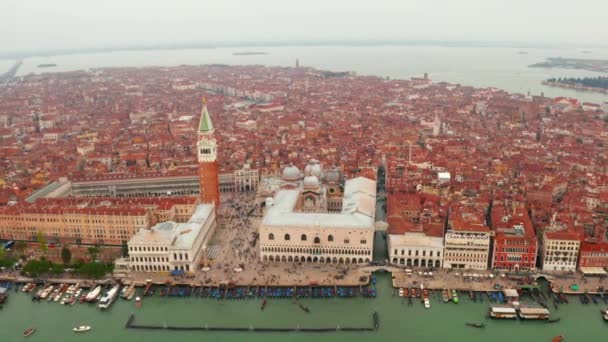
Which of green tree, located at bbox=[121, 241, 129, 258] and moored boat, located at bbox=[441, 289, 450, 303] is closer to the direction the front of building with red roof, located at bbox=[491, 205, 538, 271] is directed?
the moored boat

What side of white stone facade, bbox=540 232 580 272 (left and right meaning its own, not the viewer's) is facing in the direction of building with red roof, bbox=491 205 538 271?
right

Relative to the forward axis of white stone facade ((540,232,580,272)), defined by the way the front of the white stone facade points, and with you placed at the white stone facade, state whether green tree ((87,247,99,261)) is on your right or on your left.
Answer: on your right

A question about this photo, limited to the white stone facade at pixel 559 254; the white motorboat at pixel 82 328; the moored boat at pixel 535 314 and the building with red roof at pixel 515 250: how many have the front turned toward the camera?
2

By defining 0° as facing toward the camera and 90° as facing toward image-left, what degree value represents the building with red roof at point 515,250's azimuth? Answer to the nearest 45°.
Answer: approximately 0°
